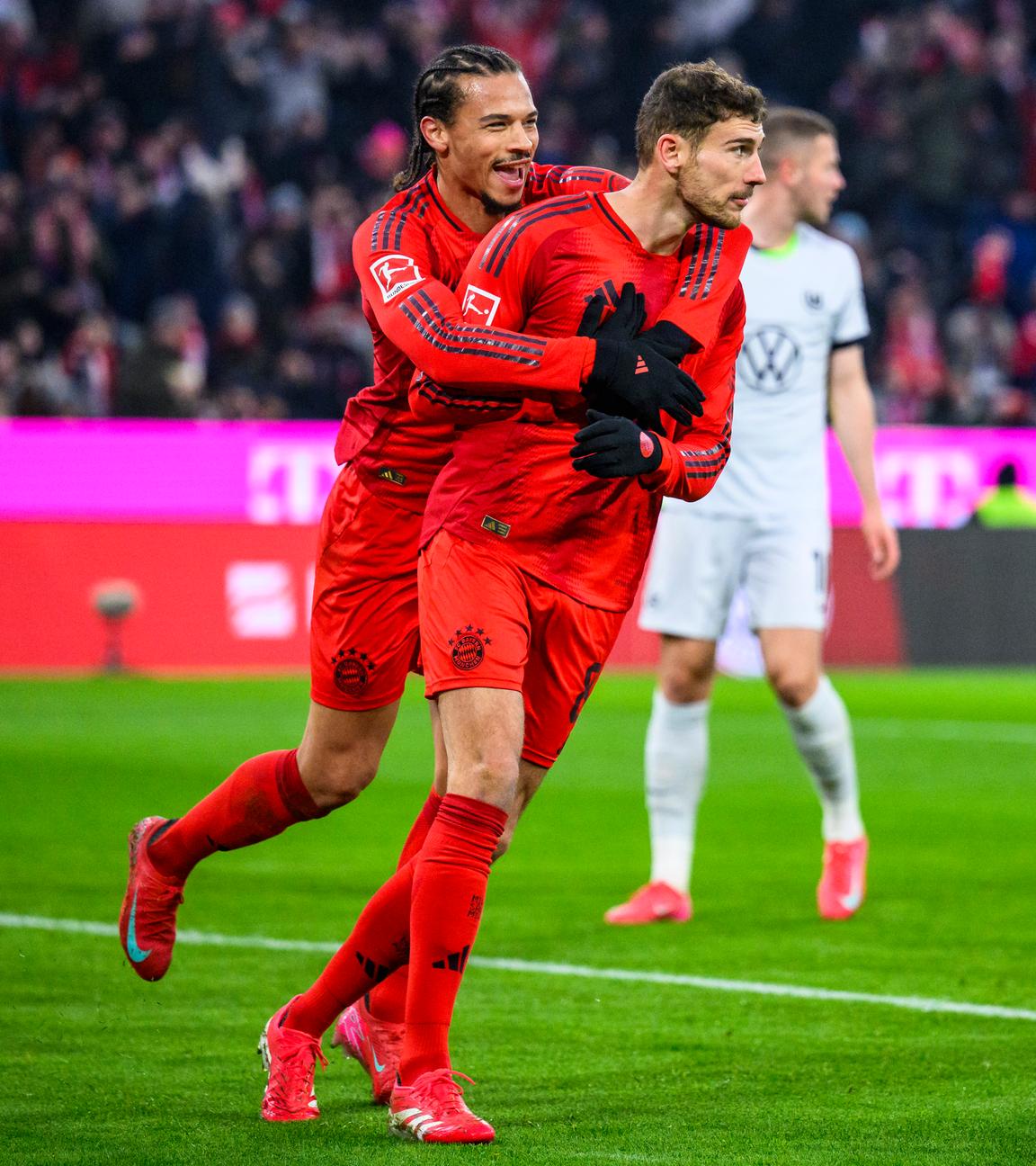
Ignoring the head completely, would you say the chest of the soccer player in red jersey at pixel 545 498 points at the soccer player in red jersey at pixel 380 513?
no

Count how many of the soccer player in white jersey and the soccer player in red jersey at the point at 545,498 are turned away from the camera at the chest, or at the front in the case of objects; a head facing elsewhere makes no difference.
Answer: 0

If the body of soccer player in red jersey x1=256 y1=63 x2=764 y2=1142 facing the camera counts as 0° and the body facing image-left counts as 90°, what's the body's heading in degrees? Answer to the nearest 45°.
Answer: approximately 315°

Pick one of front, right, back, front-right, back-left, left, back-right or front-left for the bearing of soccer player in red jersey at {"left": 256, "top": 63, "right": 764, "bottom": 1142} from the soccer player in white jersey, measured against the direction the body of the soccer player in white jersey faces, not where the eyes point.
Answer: front

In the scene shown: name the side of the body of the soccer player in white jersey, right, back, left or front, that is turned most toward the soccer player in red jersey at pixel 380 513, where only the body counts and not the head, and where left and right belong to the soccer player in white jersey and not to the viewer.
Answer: front

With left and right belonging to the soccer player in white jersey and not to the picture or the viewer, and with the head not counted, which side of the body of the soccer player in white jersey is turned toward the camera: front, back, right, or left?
front

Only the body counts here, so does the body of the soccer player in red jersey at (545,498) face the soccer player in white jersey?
no

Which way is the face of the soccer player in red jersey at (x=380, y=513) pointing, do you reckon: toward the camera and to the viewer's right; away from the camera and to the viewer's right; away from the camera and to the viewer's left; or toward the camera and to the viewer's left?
toward the camera and to the viewer's right
